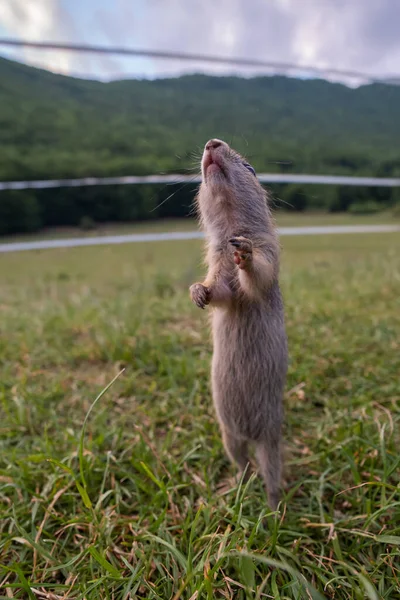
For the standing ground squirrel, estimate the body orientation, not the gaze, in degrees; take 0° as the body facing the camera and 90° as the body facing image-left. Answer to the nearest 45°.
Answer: approximately 45°
